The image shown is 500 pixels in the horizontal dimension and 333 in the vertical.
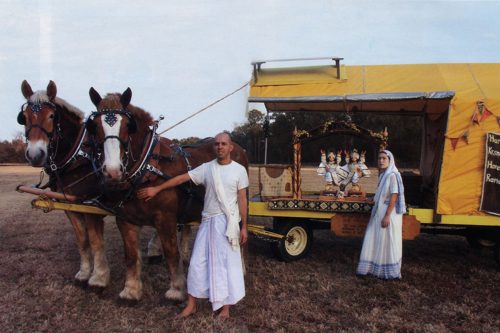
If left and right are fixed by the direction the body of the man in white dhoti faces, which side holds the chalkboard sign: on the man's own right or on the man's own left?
on the man's own left

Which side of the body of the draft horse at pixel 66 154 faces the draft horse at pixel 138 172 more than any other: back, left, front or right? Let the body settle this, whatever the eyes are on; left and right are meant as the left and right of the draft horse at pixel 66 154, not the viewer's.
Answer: left

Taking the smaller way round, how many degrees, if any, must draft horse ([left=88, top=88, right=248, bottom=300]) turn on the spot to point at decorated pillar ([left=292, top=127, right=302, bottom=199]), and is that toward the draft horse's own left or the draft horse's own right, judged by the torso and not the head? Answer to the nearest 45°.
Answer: approximately 180°

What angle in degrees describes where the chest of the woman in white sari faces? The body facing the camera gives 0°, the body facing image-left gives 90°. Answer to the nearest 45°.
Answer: approximately 45°

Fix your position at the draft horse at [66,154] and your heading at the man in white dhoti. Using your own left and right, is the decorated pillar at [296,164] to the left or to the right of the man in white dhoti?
left

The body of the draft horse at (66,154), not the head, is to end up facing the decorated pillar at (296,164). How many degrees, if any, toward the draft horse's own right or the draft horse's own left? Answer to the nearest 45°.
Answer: approximately 135° to the draft horse's own left

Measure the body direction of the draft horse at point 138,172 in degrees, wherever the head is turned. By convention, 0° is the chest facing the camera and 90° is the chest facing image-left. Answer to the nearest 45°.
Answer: approximately 45°

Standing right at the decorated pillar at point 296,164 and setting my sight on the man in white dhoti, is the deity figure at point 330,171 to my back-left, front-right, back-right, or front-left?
back-left

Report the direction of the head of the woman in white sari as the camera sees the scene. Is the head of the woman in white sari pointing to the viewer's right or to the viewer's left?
to the viewer's left
